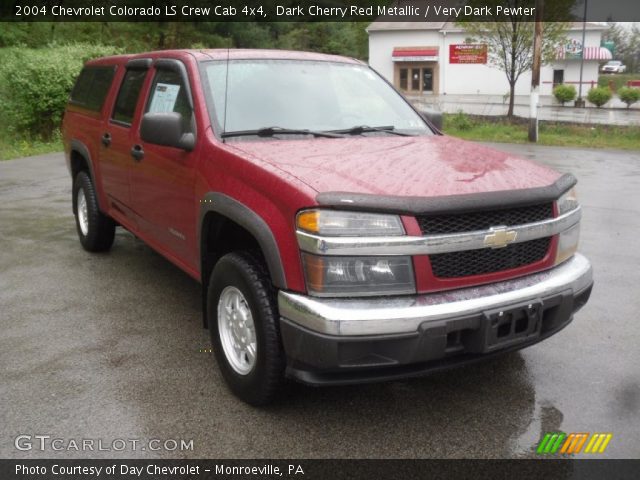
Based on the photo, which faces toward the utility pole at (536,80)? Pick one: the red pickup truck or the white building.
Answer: the white building

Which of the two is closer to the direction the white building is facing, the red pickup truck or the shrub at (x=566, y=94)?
the red pickup truck

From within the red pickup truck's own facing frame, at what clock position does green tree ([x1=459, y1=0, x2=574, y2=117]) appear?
The green tree is roughly at 8 o'clock from the red pickup truck.

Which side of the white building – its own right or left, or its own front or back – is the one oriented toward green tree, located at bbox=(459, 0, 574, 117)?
front

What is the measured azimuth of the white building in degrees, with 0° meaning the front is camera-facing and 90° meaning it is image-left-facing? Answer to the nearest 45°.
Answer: approximately 0°

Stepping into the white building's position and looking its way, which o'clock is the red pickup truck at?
The red pickup truck is roughly at 12 o'clock from the white building.

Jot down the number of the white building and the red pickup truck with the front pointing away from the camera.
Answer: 0

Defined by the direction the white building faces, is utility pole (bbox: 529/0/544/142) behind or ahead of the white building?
ahead

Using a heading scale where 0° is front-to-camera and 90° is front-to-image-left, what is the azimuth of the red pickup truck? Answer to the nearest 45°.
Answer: approximately 315°

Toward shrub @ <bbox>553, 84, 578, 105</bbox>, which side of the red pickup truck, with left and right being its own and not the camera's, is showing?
left

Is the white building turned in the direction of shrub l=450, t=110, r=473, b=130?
yes

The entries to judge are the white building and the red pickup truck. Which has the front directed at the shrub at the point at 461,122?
the white building
